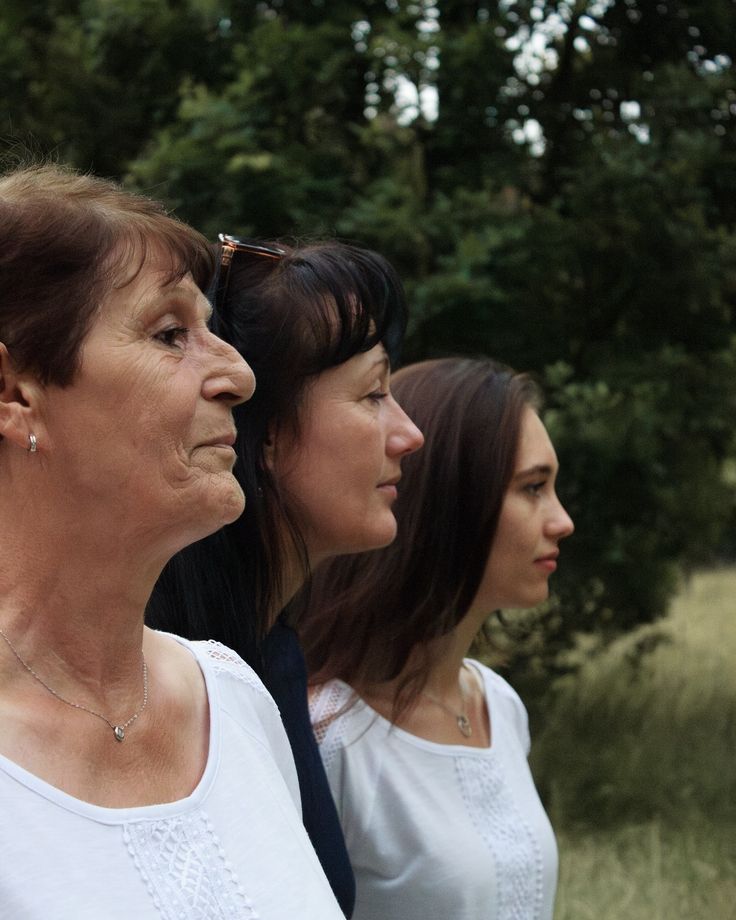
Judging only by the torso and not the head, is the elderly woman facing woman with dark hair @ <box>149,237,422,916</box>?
no

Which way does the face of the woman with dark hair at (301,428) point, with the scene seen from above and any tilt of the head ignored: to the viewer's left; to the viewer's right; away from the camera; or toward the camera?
to the viewer's right

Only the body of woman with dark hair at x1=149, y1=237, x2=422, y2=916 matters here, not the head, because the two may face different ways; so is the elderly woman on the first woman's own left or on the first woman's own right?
on the first woman's own right

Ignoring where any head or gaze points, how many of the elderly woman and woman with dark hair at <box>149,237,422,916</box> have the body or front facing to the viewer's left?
0

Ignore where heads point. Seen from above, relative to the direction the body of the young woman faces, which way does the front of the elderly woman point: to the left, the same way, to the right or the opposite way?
the same way

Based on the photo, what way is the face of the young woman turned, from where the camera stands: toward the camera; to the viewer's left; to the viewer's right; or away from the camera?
to the viewer's right

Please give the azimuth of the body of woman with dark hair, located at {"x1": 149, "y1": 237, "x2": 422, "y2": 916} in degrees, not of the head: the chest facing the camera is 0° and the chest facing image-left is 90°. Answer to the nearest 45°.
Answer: approximately 270°

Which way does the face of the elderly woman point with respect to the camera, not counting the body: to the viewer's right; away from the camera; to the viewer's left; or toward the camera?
to the viewer's right

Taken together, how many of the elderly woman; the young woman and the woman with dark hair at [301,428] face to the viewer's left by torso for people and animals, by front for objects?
0
